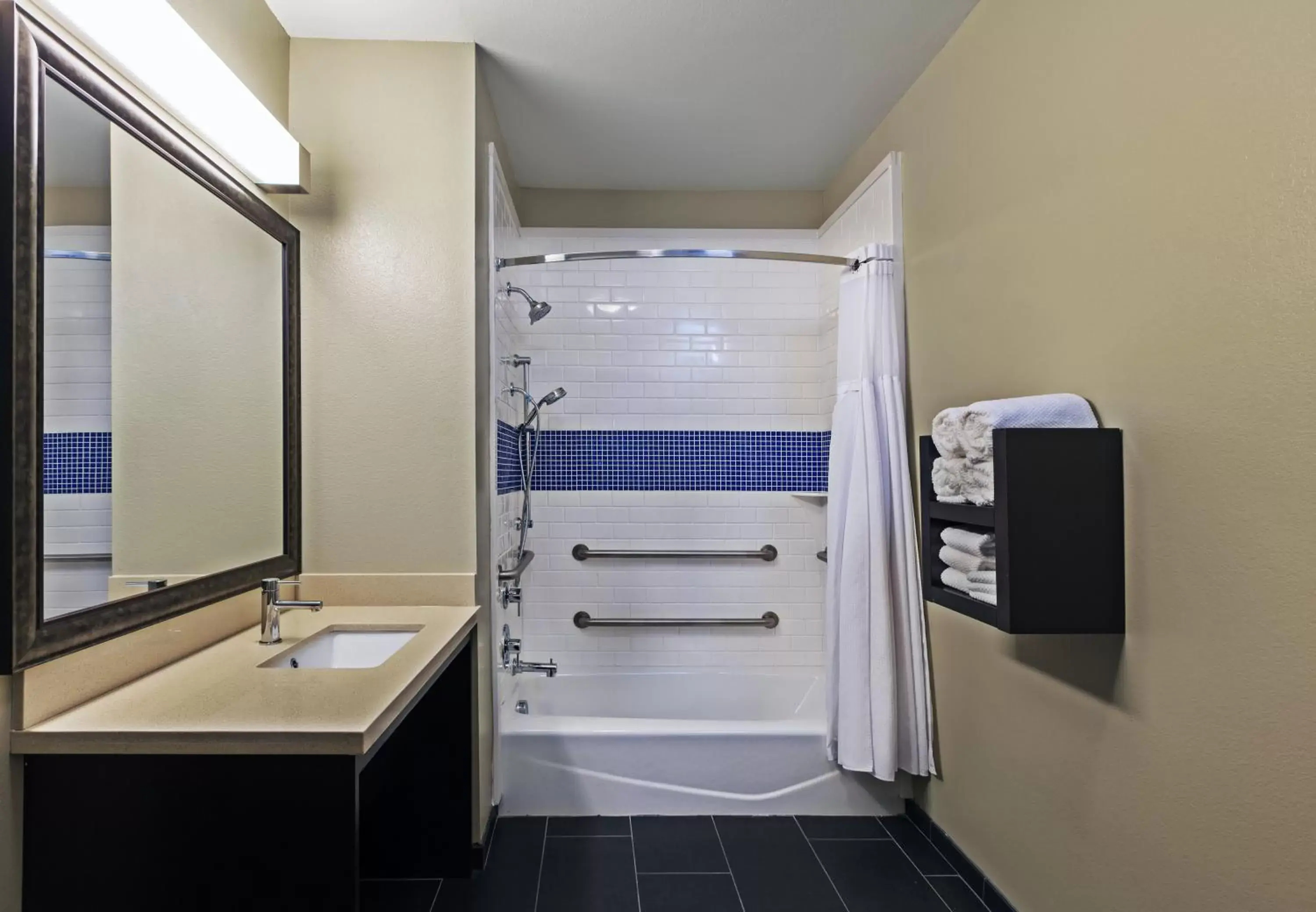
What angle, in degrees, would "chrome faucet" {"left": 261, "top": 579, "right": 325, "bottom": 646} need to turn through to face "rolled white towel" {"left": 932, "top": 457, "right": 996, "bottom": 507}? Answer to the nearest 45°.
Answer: approximately 45° to its right

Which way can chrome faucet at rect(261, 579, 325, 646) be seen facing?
to the viewer's right

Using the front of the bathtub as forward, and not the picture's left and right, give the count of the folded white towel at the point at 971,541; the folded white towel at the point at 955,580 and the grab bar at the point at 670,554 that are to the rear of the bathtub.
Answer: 1

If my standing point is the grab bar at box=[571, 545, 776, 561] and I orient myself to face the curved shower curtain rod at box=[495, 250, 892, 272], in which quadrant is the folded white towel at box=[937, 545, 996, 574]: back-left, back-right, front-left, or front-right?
front-left

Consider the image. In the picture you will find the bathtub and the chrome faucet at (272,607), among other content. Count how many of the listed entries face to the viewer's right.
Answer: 1

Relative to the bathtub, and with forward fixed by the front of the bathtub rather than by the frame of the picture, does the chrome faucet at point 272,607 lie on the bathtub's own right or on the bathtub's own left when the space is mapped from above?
on the bathtub's own right

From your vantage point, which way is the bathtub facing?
toward the camera

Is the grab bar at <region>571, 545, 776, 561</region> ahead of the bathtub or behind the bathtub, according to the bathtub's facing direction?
behind

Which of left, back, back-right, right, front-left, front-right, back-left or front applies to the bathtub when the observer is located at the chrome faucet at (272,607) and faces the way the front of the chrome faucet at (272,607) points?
front

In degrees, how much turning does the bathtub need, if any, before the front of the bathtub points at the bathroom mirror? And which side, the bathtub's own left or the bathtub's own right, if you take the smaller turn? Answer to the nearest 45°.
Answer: approximately 45° to the bathtub's own right

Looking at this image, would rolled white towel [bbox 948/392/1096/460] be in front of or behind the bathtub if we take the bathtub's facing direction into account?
in front

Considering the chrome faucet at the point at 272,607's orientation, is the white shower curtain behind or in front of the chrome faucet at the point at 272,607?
in front

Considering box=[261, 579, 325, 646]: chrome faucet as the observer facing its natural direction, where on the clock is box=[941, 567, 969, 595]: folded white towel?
The folded white towel is roughly at 1 o'clock from the chrome faucet.
